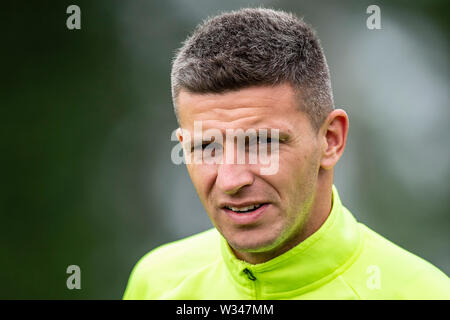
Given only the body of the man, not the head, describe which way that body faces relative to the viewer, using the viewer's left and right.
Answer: facing the viewer and to the left of the viewer

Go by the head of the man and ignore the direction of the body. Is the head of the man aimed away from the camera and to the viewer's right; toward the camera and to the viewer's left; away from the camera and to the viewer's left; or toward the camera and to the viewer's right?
toward the camera and to the viewer's left
